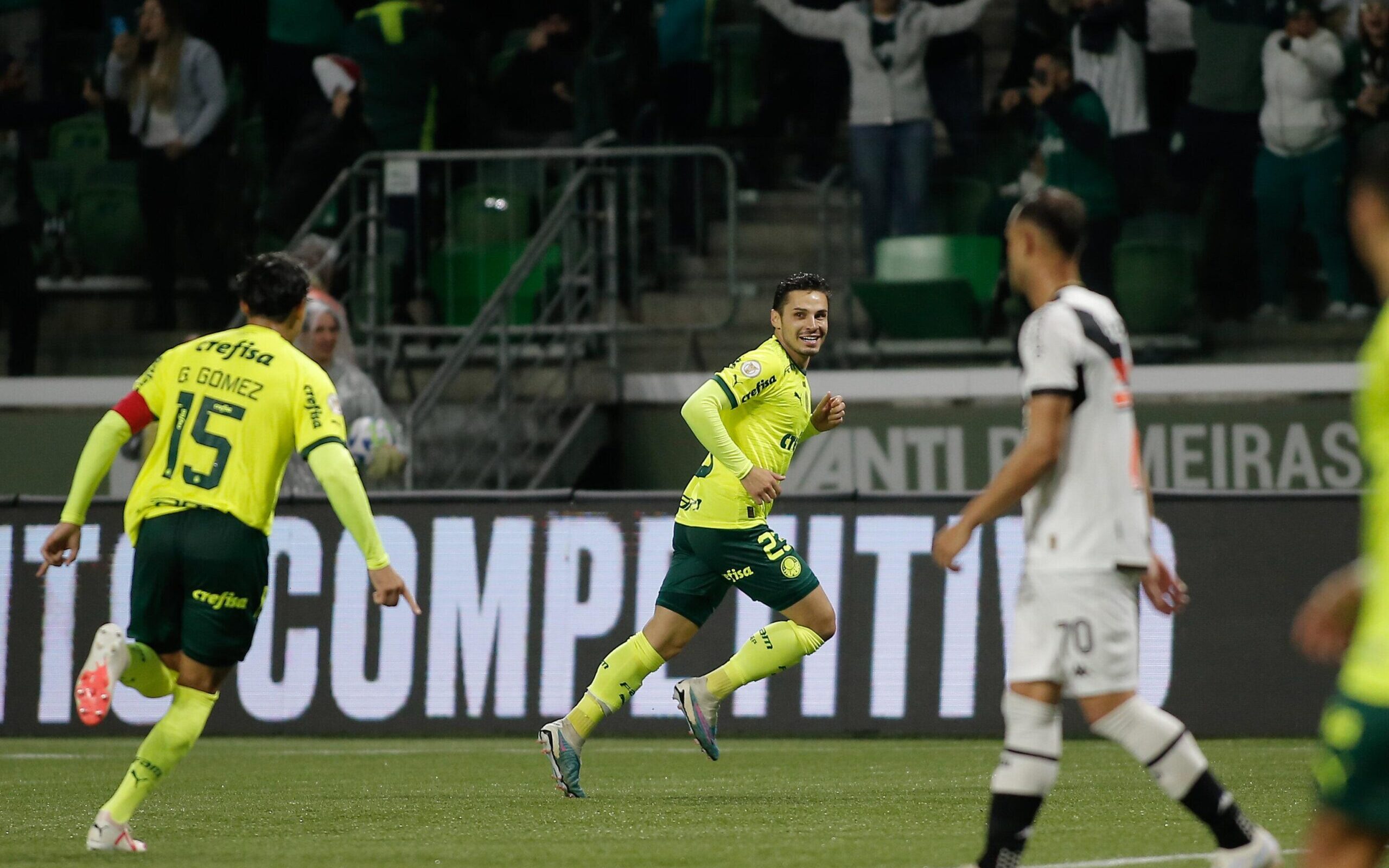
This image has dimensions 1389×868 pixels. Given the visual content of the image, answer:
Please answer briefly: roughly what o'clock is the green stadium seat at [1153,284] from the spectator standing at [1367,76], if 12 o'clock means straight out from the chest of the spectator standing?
The green stadium seat is roughly at 2 o'clock from the spectator standing.

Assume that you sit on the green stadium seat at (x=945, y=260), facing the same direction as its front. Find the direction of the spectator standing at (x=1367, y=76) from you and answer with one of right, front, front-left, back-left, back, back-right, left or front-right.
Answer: left

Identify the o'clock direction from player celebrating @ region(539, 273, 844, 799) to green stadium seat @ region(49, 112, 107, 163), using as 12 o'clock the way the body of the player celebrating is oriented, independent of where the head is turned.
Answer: The green stadium seat is roughly at 8 o'clock from the player celebrating.

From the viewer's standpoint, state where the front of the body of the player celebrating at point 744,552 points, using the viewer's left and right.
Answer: facing to the right of the viewer

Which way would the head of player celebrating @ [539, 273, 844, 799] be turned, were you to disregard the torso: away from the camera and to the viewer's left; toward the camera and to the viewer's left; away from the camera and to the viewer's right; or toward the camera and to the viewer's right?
toward the camera and to the viewer's right

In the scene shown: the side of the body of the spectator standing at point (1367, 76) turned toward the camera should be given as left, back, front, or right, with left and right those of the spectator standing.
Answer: front

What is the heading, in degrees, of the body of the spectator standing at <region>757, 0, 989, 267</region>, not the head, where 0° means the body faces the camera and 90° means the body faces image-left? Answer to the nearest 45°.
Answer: approximately 0°

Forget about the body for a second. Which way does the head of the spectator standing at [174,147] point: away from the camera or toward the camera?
toward the camera

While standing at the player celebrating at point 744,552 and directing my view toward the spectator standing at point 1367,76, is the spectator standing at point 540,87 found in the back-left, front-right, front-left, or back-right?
front-left

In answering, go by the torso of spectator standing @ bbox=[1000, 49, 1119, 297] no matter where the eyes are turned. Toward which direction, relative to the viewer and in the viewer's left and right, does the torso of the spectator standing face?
facing the viewer and to the left of the viewer

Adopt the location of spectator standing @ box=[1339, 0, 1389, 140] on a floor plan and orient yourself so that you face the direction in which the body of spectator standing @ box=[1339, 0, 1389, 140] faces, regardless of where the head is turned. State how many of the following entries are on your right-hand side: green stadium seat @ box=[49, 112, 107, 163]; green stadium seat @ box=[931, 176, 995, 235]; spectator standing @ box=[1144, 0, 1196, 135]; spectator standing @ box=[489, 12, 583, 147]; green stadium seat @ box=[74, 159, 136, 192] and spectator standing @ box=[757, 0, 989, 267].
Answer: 6

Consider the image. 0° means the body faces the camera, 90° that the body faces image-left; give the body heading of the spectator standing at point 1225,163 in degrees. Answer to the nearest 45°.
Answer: approximately 0°

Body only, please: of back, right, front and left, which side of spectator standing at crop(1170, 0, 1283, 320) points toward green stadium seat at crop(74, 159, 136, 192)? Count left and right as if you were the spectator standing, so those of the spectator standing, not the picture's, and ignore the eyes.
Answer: right

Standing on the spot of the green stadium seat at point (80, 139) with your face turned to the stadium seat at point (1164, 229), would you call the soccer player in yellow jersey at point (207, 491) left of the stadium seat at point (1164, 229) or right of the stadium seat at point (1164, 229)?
right

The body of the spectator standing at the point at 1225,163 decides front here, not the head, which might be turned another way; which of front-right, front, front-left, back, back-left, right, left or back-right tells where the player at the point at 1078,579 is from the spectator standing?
front

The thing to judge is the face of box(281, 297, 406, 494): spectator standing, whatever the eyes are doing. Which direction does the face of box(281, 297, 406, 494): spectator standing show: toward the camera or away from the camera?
toward the camera
